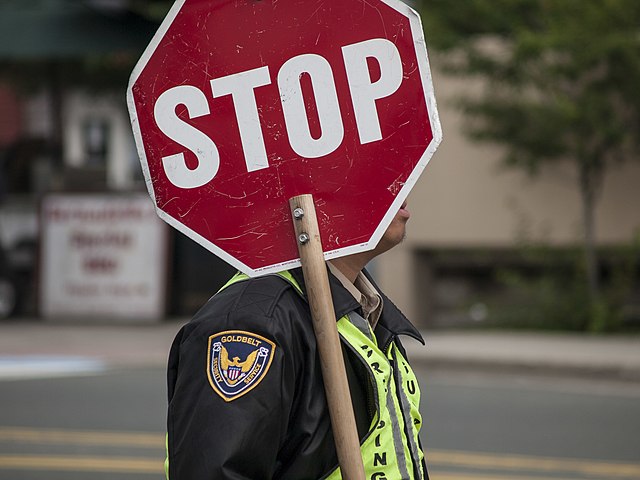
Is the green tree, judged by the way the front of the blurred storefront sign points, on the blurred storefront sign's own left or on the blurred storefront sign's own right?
on the blurred storefront sign's own left

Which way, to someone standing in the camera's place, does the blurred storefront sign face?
facing the viewer
